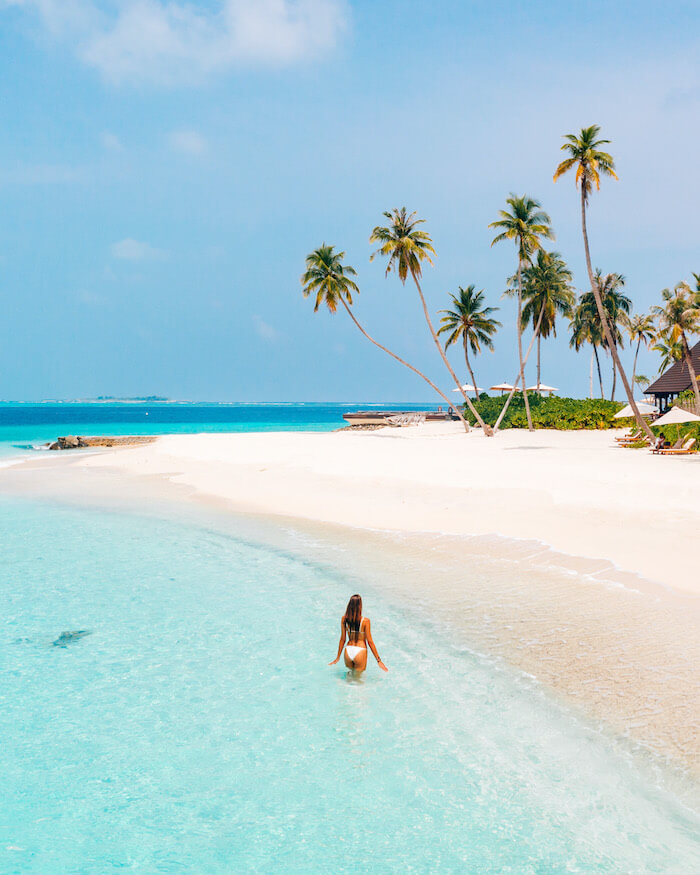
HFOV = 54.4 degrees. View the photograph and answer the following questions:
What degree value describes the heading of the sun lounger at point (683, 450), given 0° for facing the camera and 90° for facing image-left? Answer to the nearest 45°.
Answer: approximately 90°

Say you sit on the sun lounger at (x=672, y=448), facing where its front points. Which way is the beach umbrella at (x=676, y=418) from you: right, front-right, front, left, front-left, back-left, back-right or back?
right

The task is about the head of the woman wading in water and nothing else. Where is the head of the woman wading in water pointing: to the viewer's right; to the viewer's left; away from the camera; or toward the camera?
away from the camera

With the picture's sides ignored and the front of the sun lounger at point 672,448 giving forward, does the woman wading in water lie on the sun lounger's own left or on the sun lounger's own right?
on the sun lounger's own left

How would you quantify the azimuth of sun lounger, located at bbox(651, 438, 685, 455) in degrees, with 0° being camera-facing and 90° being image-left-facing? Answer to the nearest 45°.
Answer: approximately 90°

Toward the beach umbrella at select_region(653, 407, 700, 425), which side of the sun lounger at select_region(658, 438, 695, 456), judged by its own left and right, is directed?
right

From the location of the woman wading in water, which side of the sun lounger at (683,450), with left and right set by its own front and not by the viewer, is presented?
left
